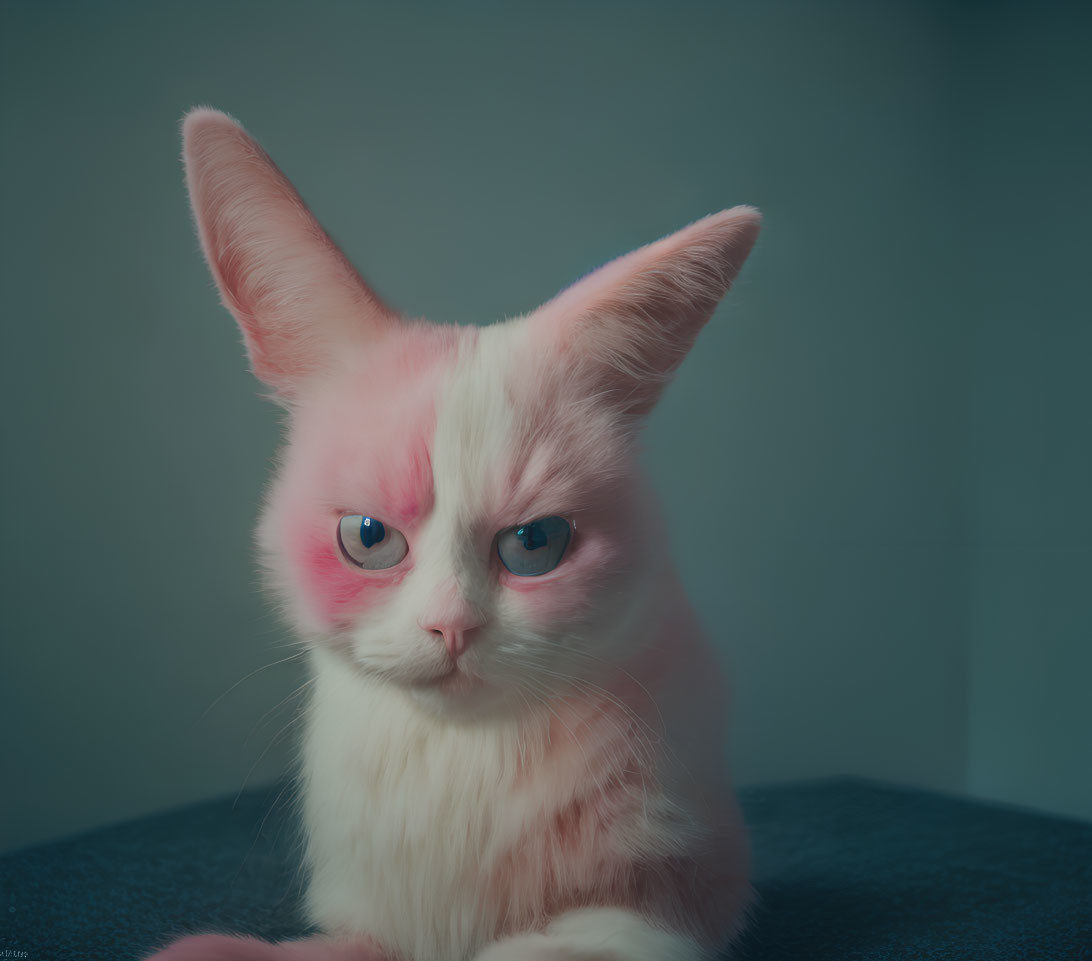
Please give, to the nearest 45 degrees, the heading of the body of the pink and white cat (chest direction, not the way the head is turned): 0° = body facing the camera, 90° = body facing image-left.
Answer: approximately 0°
